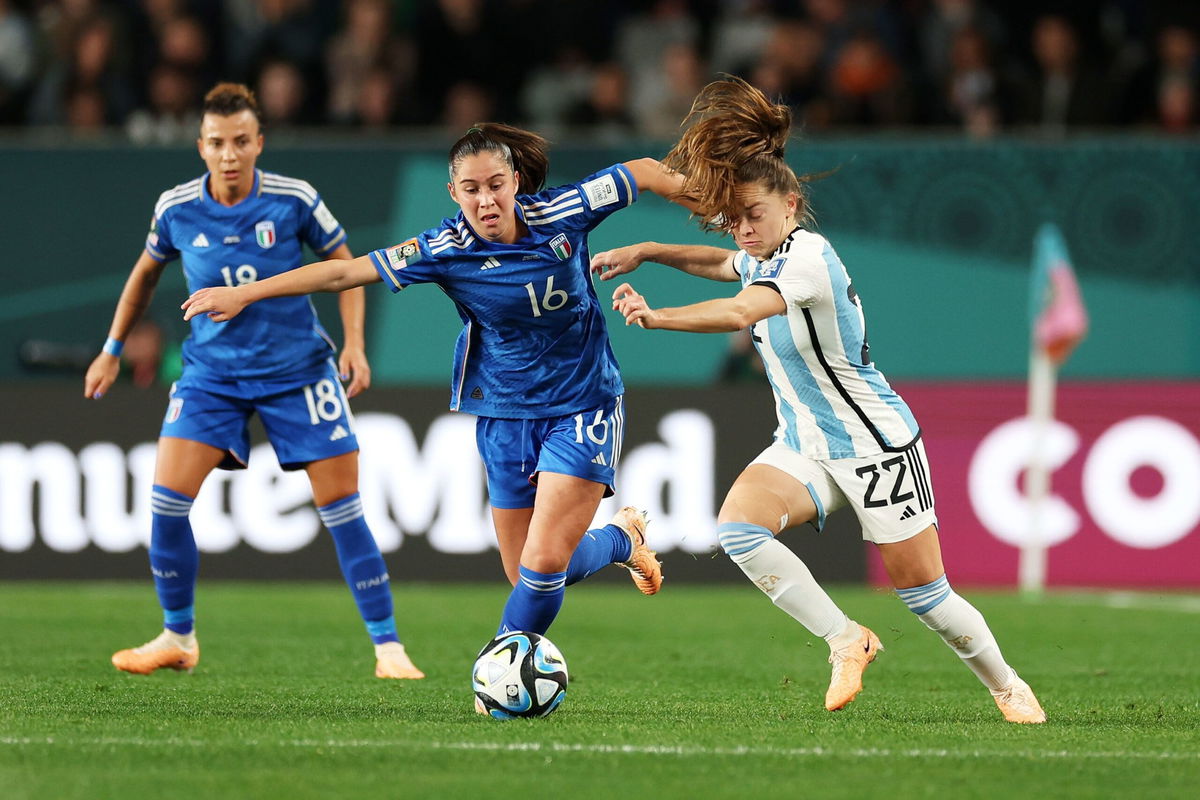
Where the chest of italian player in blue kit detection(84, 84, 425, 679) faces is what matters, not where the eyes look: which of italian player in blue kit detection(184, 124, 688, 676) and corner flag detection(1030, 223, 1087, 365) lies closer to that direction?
the italian player in blue kit

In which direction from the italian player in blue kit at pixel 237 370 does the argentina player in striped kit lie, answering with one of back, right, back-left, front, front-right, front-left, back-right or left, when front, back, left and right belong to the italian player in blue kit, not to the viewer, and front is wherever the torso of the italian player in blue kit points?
front-left

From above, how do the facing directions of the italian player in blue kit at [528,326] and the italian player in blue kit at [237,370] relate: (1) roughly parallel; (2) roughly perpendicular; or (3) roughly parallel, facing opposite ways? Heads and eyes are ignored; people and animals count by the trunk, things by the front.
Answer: roughly parallel

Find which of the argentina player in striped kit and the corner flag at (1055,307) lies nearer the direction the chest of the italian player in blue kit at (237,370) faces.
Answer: the argentina player in striped kit

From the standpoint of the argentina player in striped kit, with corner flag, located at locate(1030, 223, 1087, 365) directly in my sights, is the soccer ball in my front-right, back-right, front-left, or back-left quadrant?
back-left

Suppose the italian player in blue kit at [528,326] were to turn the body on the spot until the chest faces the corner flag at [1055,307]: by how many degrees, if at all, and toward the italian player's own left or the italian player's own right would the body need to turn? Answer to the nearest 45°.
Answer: approximately 135° to the italian player's own left

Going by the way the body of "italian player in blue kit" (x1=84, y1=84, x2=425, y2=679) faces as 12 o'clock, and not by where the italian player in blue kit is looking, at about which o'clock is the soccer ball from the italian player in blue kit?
The soccer ball is roughly at 11 o'clock from the italian player in blue kit.

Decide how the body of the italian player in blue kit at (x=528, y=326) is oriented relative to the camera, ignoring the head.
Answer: toward the camera

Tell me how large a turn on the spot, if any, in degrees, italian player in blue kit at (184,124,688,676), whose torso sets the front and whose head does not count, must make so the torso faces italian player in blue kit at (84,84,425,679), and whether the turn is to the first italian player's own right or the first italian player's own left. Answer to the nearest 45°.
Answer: approximately 135° to the first italian player's own right

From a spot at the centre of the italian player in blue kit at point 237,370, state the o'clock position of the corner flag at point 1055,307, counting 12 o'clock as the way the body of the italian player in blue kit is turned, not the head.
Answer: The corner flag is roughly at 8 o'clock from the italian player in blue kit.

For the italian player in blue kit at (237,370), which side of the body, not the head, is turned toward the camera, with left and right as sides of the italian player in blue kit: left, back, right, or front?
front

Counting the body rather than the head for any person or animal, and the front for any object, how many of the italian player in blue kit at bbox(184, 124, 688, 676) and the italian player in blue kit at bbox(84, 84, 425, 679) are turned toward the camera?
2
